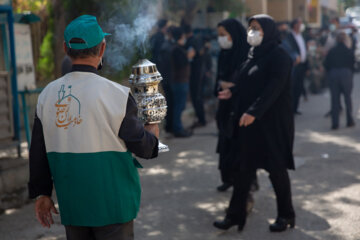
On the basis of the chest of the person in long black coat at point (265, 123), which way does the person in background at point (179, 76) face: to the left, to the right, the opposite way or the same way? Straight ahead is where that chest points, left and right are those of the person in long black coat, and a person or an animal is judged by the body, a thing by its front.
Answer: the opposite way

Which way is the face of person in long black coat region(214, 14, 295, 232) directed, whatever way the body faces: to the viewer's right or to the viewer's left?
to the viewer's left

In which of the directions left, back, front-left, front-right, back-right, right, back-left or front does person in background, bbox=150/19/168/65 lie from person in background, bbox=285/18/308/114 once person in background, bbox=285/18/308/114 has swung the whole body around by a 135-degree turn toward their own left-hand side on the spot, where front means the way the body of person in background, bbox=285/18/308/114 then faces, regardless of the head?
back-left

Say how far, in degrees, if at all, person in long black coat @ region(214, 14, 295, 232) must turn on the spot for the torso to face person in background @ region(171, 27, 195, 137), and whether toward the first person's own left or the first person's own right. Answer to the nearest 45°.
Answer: approximately 90° to the first person's own right

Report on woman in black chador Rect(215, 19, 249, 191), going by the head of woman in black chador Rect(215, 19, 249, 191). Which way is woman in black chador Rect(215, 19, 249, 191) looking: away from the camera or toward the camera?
toward the camera

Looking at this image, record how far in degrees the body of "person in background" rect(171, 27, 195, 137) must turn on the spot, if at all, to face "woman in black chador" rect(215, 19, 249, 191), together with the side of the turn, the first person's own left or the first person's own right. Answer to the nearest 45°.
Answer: approximately 90° to the first person's own right

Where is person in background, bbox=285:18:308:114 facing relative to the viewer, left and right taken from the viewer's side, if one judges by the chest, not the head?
facing the viewer and to the right of the viewer
